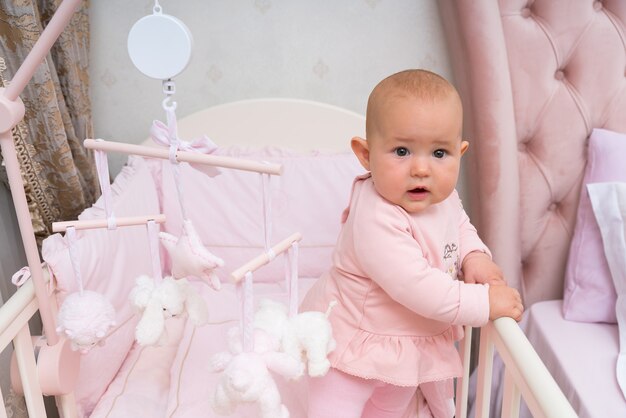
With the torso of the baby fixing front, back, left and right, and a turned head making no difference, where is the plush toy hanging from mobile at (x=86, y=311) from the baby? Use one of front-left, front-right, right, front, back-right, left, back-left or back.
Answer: back-right

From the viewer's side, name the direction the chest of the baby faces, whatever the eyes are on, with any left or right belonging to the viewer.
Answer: facing the viewer and to the right of the viewer

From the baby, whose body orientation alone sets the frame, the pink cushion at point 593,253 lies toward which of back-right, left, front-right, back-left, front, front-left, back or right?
left

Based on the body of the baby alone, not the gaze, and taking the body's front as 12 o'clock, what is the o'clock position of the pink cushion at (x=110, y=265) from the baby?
The pink cushion is roughly at 5 o'clock from the baby.

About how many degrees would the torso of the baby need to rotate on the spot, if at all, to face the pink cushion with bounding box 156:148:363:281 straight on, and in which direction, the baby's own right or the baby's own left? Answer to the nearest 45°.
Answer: approximately 180°

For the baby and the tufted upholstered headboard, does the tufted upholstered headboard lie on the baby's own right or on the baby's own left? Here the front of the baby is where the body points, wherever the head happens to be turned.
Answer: on the baby's own left

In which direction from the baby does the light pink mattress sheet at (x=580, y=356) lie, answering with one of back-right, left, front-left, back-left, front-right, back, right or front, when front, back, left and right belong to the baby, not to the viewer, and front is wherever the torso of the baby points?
left

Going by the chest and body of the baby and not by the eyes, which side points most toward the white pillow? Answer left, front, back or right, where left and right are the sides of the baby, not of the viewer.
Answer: left
